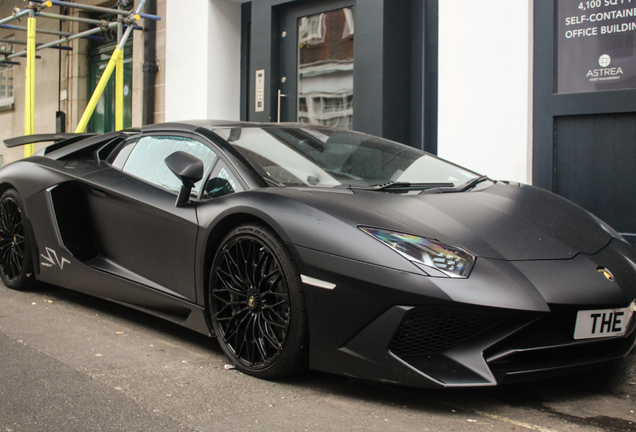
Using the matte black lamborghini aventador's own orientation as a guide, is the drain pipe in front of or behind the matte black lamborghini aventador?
behind

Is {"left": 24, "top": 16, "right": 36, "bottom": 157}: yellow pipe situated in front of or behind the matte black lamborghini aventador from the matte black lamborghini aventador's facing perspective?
behind

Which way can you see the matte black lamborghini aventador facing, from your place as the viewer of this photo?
facing the viewer and to the right of the viewer

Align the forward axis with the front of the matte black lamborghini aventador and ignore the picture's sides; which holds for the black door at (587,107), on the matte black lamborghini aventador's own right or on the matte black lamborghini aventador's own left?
on the matte black lamborghini aventador's own left

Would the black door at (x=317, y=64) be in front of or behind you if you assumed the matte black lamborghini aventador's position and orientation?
behind
